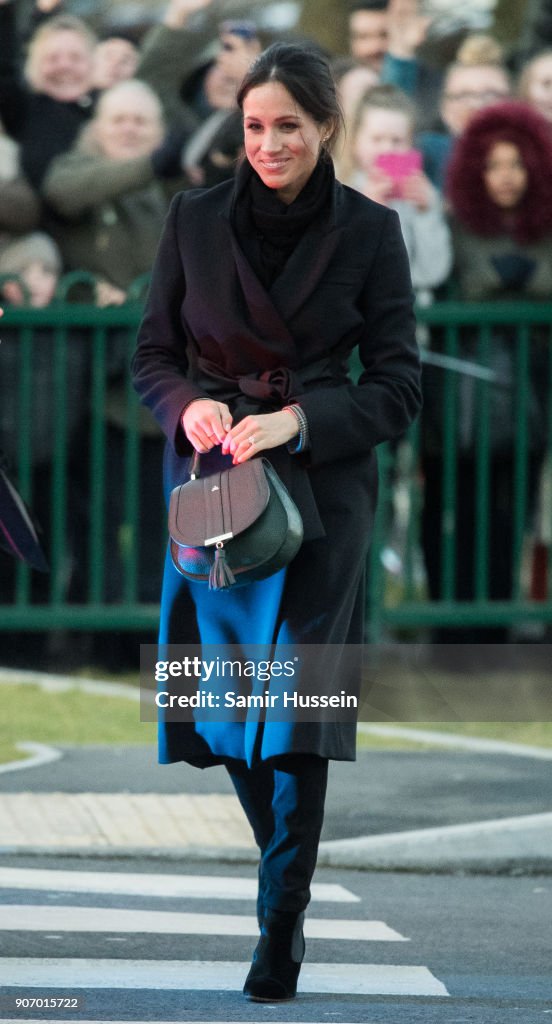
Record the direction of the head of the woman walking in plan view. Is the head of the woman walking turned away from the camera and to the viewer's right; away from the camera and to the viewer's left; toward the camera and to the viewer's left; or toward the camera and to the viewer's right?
toward the camera and to the viewer's left

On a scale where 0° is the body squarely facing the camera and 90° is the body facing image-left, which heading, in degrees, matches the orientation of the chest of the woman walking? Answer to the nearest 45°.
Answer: approximately 45°

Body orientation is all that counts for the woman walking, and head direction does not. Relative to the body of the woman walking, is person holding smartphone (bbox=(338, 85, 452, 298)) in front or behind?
behind
